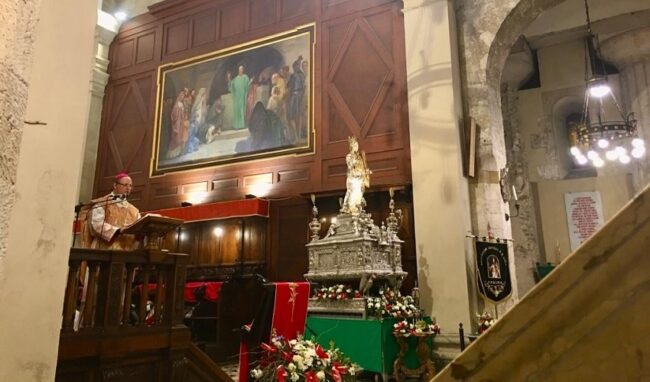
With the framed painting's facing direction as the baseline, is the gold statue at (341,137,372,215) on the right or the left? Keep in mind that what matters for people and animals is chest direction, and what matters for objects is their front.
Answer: on its left

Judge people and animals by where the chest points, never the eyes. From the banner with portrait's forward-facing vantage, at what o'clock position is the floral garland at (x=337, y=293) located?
The floral garland is roughly at 2 o'clock from the banner with portrait.

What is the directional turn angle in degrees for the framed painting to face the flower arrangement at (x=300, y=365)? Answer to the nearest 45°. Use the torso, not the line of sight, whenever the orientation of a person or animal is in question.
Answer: approximately 45° to its left

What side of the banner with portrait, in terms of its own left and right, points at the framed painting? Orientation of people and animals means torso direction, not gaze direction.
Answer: right

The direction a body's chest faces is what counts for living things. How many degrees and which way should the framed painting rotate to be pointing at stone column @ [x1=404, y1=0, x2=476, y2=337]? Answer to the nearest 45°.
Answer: approximately 90° to its left

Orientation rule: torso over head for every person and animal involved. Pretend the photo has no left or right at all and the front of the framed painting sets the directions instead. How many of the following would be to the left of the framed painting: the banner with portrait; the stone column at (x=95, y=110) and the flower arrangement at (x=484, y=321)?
2

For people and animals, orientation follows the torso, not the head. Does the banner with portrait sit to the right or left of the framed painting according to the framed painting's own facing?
on its left

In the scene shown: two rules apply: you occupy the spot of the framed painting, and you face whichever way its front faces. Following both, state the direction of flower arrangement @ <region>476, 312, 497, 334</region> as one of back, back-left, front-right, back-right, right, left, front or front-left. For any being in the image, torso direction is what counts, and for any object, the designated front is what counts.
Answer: left

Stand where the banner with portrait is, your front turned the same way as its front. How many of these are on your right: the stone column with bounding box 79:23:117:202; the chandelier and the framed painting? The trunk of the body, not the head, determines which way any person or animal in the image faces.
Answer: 2

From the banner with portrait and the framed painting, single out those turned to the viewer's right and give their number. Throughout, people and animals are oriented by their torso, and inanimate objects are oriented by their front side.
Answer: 0

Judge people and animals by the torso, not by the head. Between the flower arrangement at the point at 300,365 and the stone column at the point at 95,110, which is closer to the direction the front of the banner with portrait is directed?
the flower arrangement

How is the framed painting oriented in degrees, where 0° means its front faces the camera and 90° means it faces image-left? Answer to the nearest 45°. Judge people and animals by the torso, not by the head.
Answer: approximately 45°
